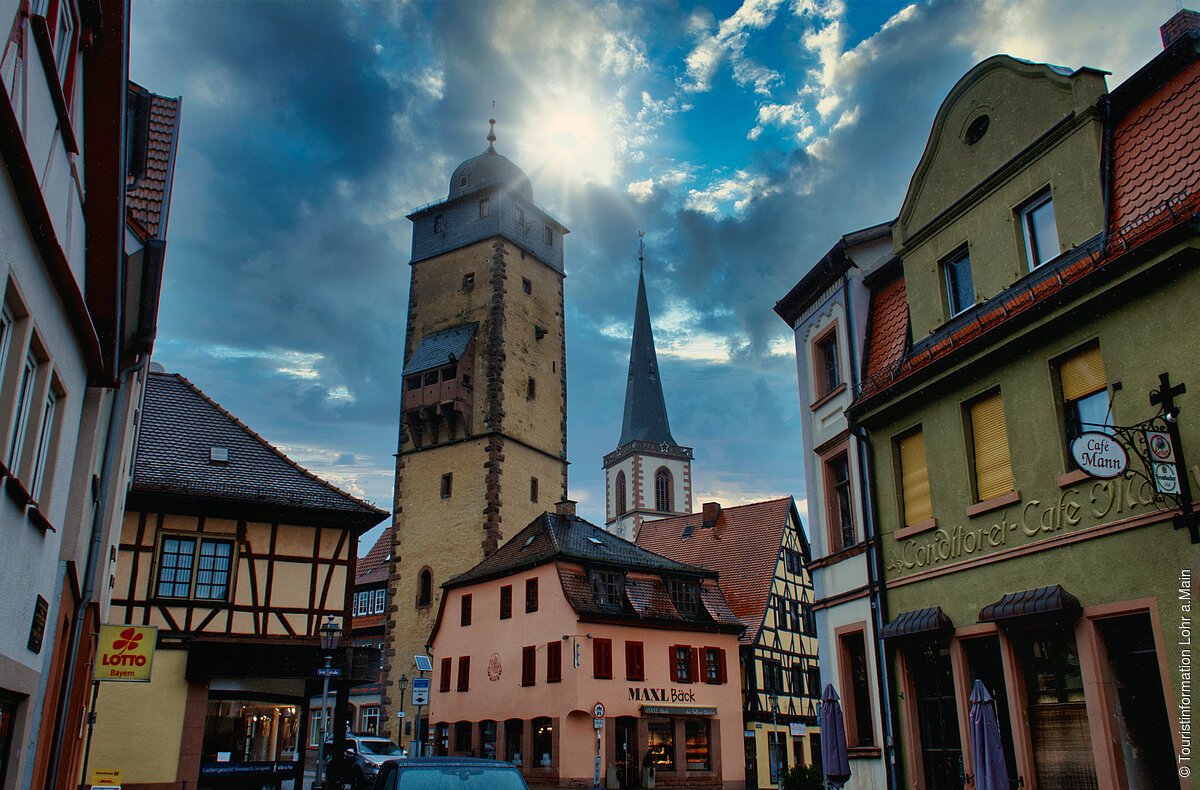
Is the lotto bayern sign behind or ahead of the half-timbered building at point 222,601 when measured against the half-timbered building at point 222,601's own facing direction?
ahead

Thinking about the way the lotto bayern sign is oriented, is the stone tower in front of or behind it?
behind

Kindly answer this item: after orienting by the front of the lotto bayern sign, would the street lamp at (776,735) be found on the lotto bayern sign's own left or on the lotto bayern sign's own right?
on the lotto bayern sign's own left

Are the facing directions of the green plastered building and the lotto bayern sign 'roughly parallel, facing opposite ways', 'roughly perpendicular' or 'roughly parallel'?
roughly perpendicular

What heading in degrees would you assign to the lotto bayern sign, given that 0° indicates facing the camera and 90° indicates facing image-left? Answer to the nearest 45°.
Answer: approximately 0°

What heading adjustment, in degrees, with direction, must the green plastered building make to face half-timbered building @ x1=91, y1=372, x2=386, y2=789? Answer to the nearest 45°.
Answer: approximately 45° to its right

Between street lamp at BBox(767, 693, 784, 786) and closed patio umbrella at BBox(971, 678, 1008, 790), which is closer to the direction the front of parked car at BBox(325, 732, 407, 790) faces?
the closed patio umbrella

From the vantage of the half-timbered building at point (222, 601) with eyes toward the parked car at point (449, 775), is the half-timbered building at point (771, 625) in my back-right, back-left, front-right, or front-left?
back-left

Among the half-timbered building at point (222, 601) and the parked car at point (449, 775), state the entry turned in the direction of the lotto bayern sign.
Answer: the half-timbered building

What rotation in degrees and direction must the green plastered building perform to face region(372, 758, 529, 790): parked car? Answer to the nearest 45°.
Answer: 0° — it already faces it

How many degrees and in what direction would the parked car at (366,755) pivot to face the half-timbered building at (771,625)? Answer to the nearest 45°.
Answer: approximately 90° to its left
